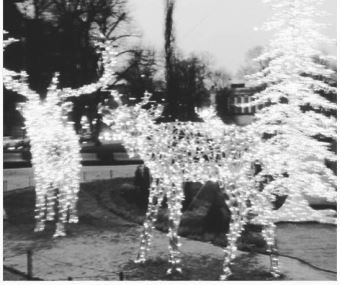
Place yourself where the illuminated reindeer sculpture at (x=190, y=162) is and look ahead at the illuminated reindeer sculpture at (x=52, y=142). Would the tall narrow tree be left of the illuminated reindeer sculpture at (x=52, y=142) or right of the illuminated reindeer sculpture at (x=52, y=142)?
right

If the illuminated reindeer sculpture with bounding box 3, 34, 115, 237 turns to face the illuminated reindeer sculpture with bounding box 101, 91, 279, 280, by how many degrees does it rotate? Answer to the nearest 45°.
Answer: approximately 45° to its left

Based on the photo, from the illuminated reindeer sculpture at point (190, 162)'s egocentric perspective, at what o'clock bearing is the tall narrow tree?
The tall narrow tree is roughly at 3 o'clock from the illuminated reindeer sculpture.

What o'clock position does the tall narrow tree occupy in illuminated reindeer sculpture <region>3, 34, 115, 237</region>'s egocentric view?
The tall narrow tree is roughly at 8 o'clock from the illuminated reindeer sculpture.

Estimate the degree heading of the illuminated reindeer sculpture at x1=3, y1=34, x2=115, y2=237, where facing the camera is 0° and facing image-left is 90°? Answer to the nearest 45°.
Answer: approximately 0°

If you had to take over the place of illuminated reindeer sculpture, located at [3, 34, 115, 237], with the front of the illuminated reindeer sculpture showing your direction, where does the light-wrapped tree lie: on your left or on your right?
on your left

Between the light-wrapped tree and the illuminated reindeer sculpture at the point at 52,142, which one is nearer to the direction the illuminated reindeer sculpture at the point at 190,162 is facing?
the illuminated reindeer sculpture

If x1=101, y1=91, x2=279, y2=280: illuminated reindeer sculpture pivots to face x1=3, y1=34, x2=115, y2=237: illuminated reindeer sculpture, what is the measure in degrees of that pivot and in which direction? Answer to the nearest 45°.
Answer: approximately 45° to its right

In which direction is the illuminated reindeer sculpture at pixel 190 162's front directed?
to the viewer's left

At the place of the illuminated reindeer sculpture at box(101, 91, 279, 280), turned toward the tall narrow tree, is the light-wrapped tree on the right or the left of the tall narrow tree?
right

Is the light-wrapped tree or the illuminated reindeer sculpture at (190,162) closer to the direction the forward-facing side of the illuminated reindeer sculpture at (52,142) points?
the illuminated reindeer sculpture

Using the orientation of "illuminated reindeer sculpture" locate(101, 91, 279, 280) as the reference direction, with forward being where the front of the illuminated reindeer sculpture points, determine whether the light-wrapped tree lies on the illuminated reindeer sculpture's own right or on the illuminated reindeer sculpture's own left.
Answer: on the illuminated reindeer sculpture's own right
